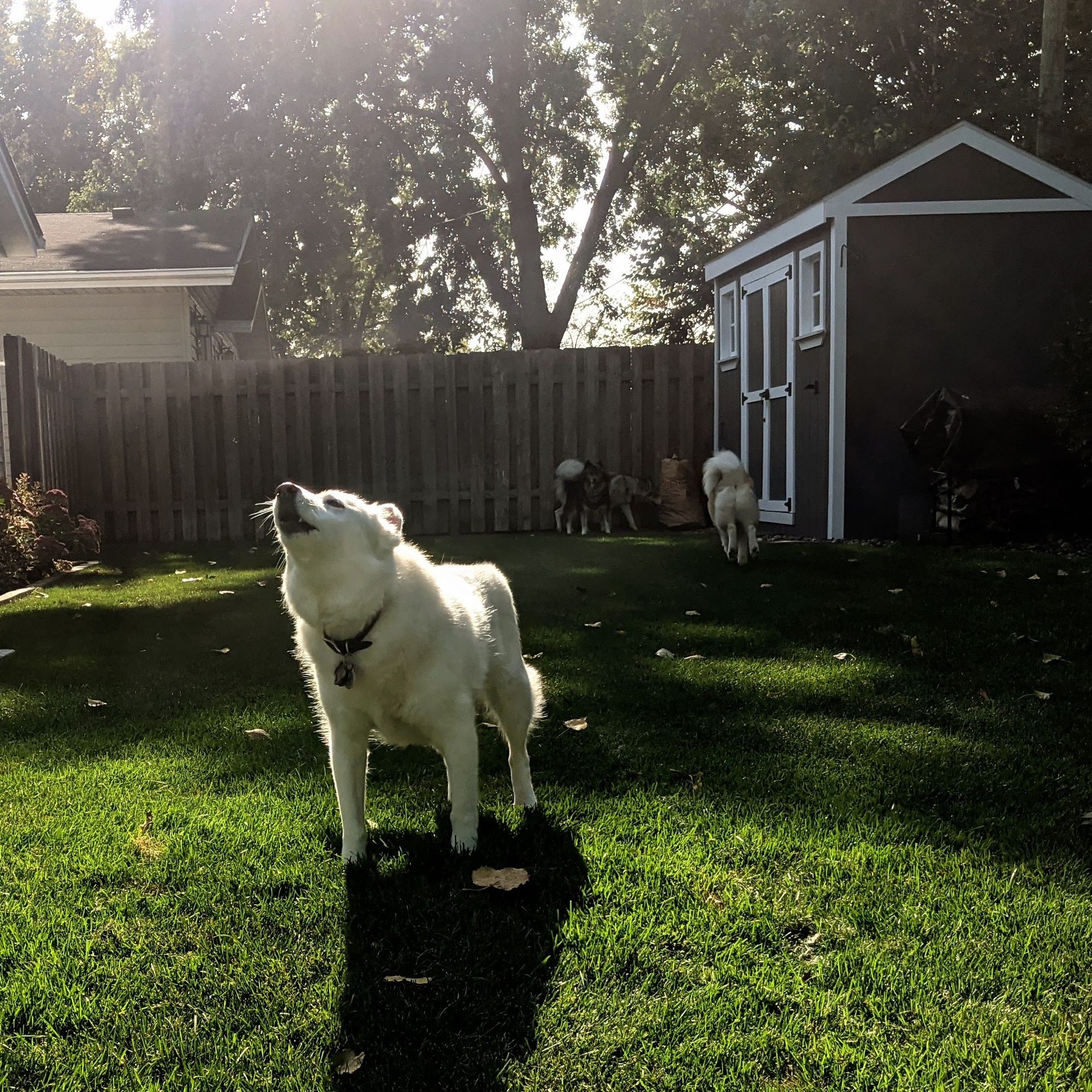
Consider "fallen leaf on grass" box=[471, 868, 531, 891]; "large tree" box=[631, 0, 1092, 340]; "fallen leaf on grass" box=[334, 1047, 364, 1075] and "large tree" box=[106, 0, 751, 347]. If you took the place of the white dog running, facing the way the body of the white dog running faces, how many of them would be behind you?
2

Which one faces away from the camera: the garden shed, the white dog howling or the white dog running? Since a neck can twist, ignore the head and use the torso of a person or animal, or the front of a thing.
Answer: the white dog running

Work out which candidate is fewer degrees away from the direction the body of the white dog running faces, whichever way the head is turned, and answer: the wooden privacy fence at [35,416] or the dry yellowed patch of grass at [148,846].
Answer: the wooden privacy fence

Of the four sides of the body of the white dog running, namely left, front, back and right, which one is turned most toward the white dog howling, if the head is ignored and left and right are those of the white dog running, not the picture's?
back

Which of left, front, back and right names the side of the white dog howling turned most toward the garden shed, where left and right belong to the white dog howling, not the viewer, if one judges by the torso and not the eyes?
back

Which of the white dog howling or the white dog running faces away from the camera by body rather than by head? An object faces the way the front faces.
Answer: the white dog running

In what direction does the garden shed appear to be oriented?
to the viewer's left

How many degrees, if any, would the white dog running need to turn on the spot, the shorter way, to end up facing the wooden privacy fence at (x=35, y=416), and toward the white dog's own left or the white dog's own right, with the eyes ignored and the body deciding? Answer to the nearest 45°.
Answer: approximately 90° to the white dog's own left

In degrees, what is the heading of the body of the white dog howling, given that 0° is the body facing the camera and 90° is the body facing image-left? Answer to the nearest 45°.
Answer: approximately 45°

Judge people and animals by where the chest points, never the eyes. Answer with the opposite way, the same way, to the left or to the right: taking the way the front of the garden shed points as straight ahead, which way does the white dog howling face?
to the left

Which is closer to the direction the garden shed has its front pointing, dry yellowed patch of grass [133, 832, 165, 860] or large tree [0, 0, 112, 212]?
the large tree

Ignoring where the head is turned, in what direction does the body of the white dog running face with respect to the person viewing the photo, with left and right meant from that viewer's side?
facing away from the viewer

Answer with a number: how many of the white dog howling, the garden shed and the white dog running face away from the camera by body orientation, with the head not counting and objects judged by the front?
1

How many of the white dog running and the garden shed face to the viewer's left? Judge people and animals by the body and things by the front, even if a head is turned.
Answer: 1

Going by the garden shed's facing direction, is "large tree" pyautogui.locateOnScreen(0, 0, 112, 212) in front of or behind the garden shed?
in front
